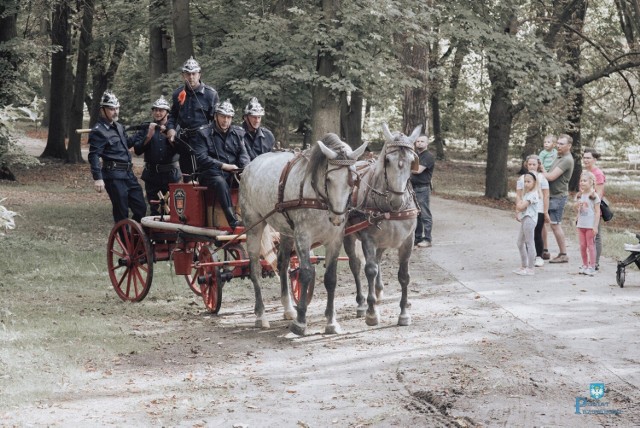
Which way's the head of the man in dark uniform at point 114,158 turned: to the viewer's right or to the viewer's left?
to the viewer's right

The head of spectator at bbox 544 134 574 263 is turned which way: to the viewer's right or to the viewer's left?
to the viewer's left

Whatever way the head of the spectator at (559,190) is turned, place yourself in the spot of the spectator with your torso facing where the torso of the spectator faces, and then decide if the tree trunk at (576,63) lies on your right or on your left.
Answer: on your right

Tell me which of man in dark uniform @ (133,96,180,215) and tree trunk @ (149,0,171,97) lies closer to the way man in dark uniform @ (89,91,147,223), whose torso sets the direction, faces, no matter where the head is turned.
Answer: the man in dark uniform

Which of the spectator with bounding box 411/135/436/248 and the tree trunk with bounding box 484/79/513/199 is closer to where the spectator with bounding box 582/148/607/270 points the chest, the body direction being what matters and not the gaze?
the spectator

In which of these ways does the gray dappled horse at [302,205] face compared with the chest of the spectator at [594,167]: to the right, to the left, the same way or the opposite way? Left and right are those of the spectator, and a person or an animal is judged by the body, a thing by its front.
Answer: to the left

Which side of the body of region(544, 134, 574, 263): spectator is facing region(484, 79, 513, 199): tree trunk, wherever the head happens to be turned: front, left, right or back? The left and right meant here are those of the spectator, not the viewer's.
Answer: right

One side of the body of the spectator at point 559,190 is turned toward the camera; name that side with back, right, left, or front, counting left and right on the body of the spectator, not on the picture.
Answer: left

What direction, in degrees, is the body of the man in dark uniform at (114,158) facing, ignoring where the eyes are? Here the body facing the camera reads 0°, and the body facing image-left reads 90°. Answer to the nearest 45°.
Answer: approximately 315°

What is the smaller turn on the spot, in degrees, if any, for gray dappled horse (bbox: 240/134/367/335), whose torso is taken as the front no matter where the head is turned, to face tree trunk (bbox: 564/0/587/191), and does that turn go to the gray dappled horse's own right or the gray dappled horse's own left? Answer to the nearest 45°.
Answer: approximately 90° to the gray dappled horse's own left
